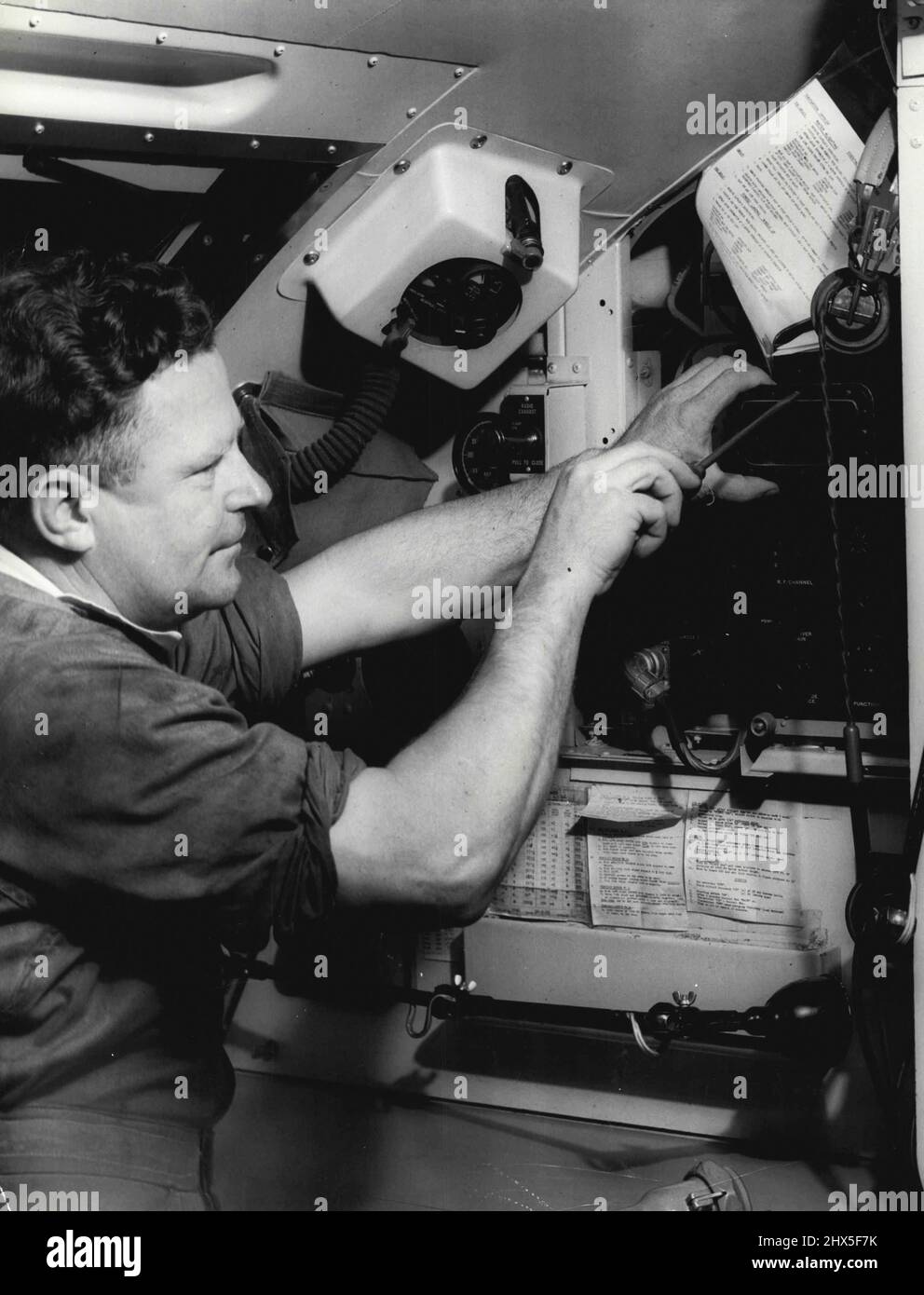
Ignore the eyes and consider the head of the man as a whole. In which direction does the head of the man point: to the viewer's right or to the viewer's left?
to the viewer's right

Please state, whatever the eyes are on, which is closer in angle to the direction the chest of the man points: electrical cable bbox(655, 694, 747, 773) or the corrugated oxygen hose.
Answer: the electrical cable

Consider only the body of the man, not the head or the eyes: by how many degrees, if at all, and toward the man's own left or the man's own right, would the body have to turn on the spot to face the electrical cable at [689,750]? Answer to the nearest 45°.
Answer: approximately 45° to the man's own left

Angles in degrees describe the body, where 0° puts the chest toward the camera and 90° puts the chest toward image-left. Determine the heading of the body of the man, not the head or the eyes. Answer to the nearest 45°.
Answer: approximately 270°

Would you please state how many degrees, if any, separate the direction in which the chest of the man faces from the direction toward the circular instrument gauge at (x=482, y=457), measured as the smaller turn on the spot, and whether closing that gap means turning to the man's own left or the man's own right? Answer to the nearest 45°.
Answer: approximately 45° to the man's own left
